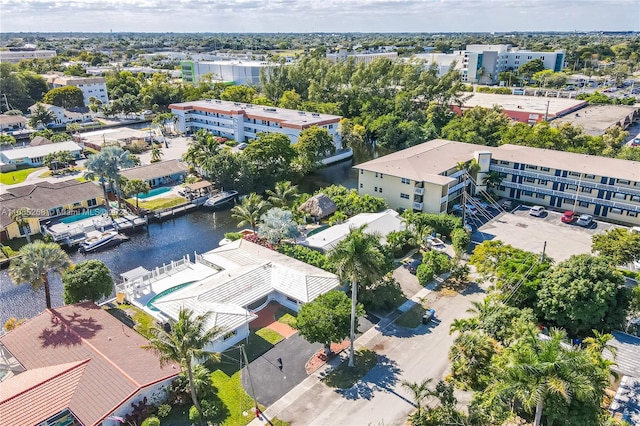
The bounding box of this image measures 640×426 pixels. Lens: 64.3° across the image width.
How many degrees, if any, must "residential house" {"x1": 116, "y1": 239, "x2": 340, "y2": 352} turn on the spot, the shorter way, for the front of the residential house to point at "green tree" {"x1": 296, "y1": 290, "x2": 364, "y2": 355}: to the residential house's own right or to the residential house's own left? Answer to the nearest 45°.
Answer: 0° — it already faces it

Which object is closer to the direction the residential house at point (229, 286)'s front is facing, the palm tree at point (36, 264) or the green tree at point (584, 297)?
the green tree

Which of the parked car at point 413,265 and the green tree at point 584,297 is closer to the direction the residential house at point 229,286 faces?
the green tree

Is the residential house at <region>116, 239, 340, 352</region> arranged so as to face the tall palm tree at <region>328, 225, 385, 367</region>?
yes

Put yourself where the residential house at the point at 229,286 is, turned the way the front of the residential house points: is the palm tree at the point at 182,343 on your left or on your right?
on your right

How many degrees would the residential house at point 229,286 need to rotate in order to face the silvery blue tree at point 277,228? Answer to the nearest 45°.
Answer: approximately 90° to its left

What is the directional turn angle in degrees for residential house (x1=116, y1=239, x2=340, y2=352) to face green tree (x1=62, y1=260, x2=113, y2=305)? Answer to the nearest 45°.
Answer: approximately 135° to its right

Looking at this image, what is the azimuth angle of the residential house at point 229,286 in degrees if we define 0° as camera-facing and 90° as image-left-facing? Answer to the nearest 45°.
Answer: approximately 315°
